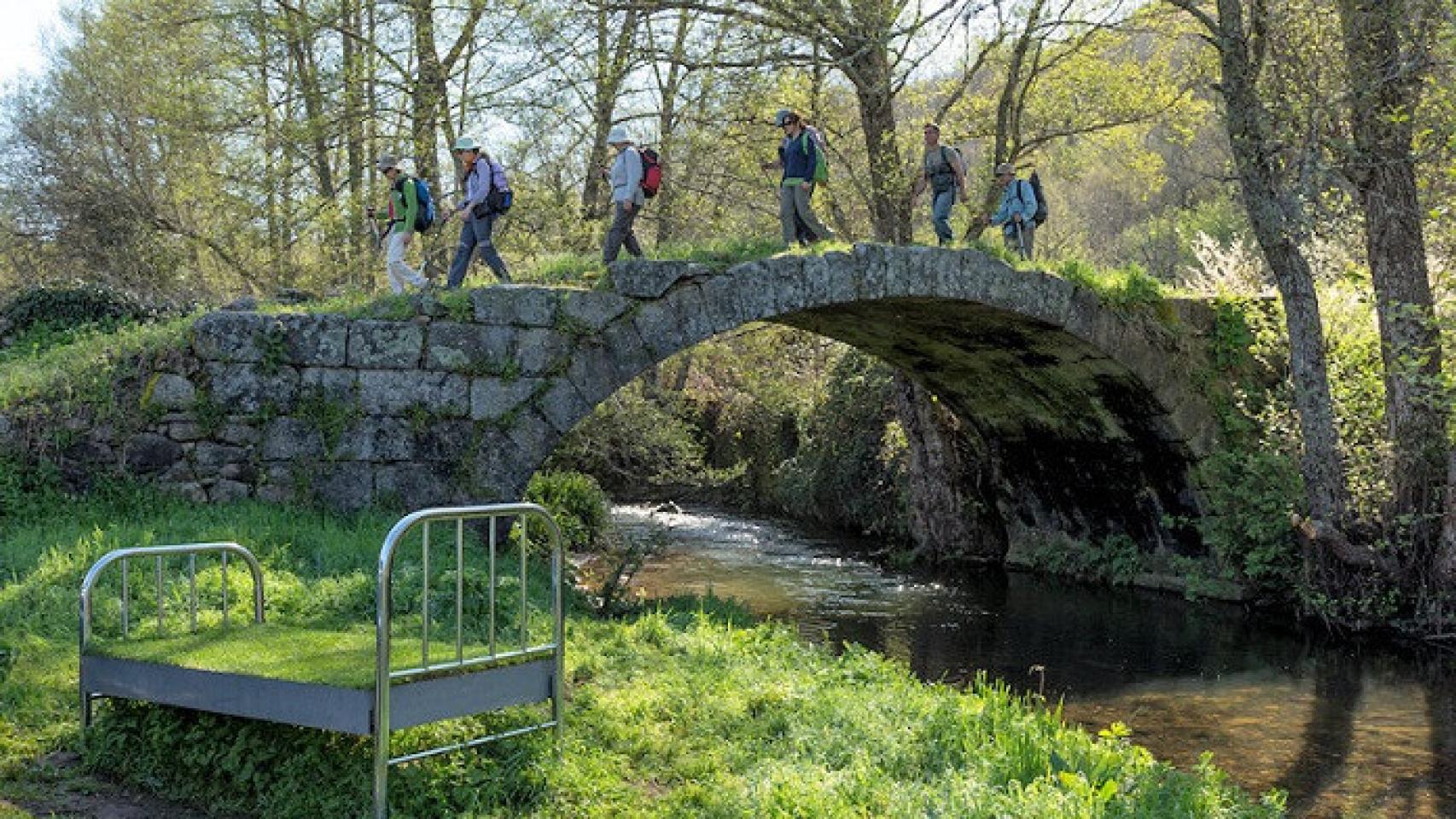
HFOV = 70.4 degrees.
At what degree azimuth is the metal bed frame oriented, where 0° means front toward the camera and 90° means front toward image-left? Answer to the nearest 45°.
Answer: approximately 135°

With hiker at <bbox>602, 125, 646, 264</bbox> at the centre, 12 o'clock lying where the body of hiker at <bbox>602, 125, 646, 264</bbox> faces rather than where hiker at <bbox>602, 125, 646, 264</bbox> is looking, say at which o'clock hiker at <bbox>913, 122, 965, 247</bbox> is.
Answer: hiker at <bbox>913, 122, 965, 247</bbox> is roughly at 5 o'clock from hiker at <bbox>602, 125, 646, 264</bbox>.

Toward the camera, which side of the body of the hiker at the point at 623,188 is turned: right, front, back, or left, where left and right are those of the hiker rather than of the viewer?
left

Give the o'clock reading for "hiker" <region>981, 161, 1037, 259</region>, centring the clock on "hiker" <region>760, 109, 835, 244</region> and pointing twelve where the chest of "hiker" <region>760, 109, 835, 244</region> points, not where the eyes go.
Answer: "hiker" <region>981, 161, 1037, 259</region> is roughly at 6 o'clock from "hiker" <region>760, 109, 835, 244</region>.

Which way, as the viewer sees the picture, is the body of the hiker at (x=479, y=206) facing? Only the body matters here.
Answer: to the viewer's left

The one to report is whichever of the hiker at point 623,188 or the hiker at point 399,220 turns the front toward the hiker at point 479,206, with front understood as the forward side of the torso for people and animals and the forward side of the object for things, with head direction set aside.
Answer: the hiker at point 623,188

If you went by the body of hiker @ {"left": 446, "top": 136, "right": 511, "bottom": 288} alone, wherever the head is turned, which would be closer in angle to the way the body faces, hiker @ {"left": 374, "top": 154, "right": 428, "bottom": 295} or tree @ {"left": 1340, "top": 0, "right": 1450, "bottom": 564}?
the hiker

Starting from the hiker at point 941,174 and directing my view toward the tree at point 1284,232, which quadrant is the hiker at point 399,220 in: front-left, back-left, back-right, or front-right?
back-right

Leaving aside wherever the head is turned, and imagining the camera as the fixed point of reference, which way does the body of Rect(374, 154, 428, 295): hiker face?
to the viewer's left
